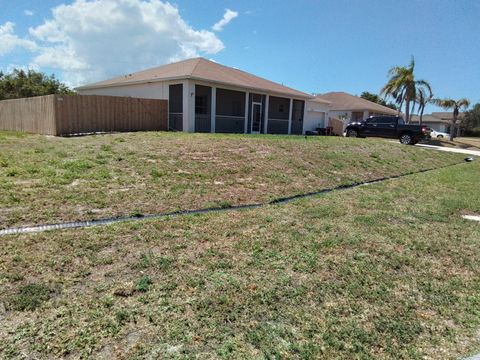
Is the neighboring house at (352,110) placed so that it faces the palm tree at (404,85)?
yes

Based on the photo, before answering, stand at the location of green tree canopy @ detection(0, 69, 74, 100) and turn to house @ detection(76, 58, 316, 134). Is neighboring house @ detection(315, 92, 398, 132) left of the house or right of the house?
left

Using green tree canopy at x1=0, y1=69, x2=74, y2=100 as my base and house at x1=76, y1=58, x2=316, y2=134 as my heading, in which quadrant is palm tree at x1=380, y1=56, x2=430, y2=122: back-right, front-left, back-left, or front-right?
front-left

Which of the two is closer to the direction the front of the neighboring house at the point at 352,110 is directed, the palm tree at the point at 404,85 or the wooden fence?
the palm tree

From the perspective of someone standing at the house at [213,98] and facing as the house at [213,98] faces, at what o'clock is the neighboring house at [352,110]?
The neighboring house is roughly at 9 o'clock from the house.

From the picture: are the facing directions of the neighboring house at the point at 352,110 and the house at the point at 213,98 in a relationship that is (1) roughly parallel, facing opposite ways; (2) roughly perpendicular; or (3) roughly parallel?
roughly parallel

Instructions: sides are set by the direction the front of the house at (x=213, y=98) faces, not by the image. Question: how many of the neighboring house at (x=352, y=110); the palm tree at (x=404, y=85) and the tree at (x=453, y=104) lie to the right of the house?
0

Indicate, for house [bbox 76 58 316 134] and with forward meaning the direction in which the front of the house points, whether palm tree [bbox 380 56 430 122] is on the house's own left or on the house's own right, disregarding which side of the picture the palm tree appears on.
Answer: on the house's own left

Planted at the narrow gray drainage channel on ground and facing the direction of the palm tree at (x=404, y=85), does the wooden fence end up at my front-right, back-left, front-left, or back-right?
front-left

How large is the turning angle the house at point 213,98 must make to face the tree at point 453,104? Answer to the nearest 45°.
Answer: approximately 90° to its left

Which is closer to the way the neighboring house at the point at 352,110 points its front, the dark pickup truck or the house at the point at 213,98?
the dark pickup truck

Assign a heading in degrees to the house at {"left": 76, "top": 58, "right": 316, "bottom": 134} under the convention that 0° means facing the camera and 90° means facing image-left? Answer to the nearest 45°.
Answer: approximately 315°

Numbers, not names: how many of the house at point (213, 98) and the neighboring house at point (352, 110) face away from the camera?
0

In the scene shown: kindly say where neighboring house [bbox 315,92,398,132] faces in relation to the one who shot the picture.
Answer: facing the viewer and to the right of the viewer
